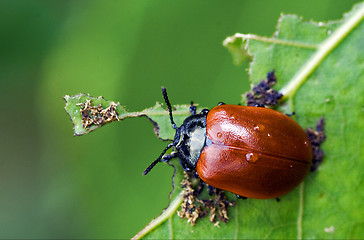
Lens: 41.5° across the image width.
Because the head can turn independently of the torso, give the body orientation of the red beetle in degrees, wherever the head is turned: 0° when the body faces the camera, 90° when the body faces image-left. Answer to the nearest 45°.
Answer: approximately 90°
